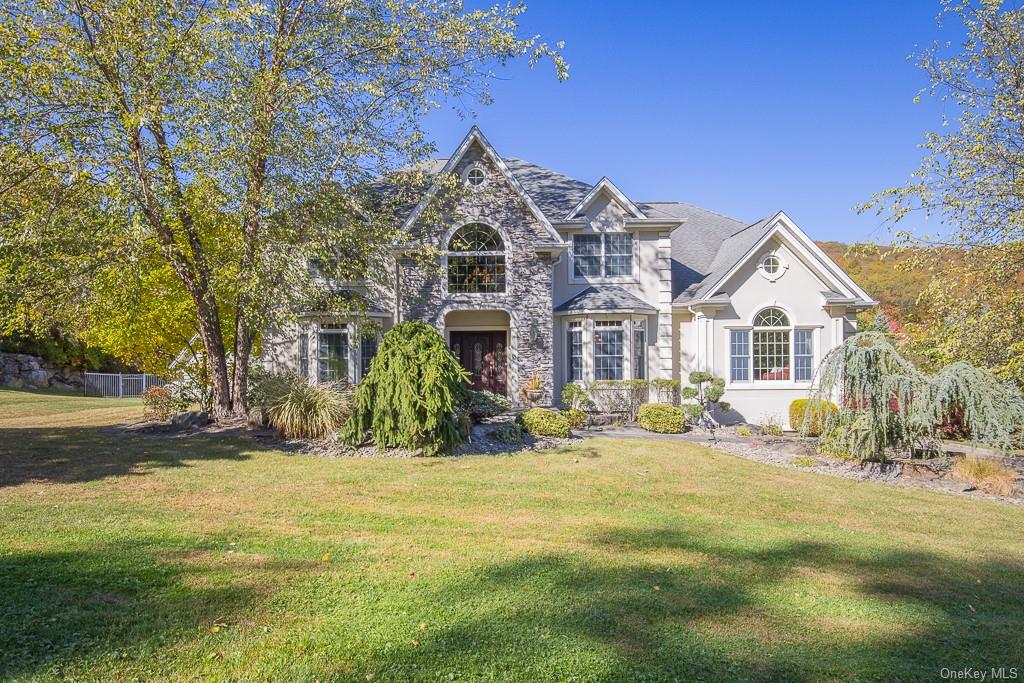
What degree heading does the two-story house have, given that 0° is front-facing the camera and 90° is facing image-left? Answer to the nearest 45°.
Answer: approximately 0°

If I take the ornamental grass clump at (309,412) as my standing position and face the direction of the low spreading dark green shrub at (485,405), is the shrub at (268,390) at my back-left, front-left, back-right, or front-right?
back-left

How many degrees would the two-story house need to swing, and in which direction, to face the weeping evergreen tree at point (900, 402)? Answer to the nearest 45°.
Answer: approximately 45° to its left

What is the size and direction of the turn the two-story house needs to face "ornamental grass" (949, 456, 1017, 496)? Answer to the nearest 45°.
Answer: approximately 45° to its left
